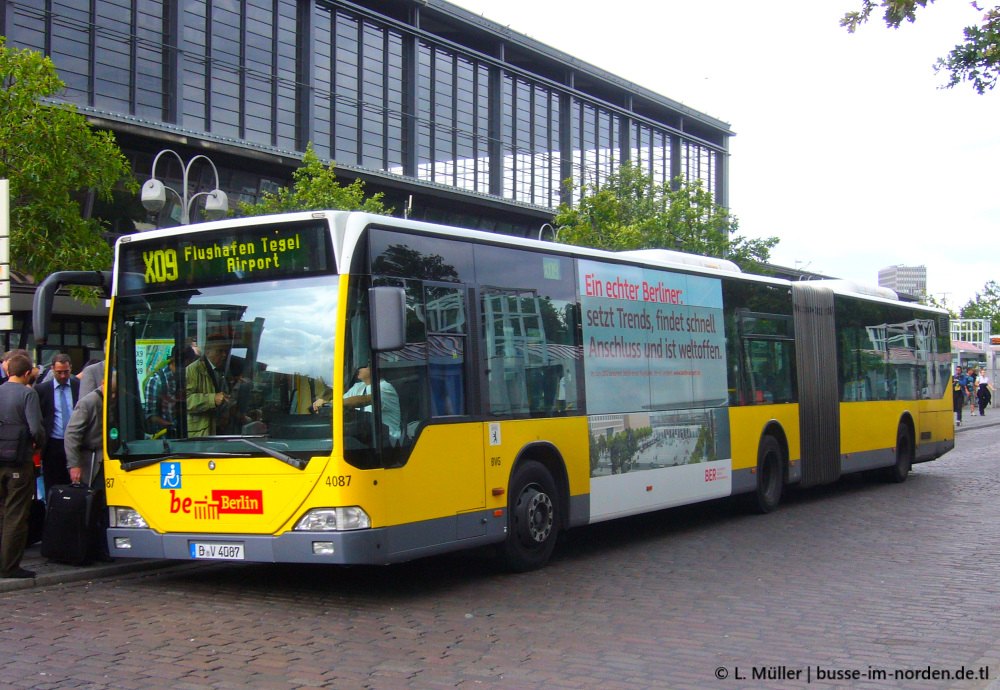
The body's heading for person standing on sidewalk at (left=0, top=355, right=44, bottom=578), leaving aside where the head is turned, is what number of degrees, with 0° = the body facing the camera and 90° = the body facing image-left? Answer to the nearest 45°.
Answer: approximately 225°

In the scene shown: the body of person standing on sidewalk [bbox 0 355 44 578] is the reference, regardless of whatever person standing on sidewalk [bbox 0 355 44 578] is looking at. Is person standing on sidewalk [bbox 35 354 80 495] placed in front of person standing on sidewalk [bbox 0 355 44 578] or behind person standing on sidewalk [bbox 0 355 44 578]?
in front

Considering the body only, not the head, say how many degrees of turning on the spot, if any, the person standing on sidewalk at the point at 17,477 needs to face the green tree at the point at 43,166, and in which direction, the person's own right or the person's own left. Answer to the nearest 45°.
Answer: approximately 45° to the person's own left

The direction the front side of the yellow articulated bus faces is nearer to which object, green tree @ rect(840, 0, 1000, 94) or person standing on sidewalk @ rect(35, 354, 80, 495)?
the person standing on sidewalk

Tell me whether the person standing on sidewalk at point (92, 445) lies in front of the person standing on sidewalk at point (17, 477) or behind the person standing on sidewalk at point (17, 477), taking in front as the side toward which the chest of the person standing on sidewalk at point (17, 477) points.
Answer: in front

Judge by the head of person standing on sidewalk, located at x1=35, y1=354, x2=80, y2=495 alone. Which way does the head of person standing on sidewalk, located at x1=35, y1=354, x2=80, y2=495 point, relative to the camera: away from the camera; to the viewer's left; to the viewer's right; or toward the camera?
toward the camera

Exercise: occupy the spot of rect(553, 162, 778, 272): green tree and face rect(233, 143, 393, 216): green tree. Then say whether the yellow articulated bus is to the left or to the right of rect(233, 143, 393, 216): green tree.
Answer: left
